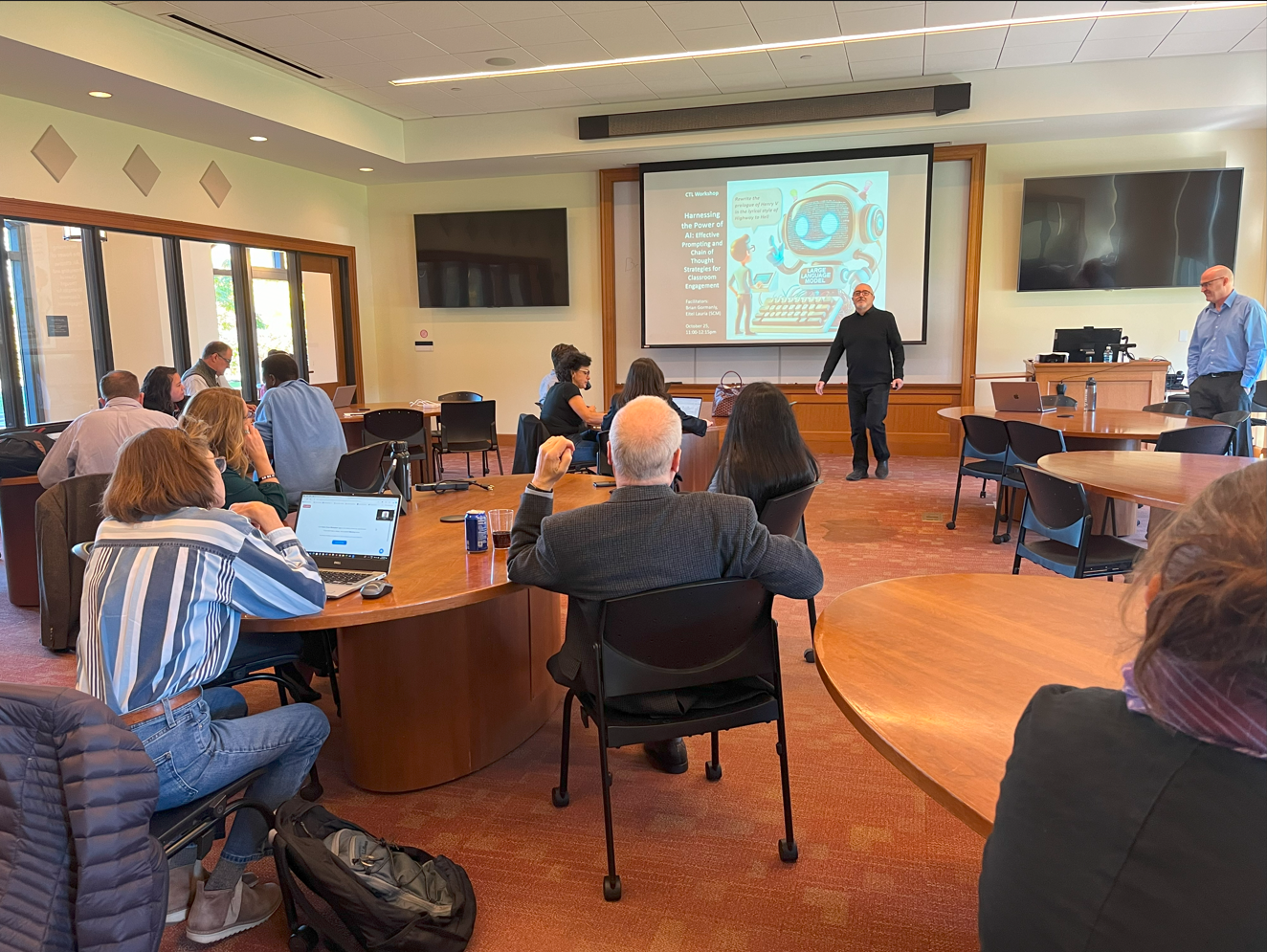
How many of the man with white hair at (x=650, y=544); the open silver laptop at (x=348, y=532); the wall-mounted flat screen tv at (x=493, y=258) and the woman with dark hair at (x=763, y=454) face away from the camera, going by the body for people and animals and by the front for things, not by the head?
2

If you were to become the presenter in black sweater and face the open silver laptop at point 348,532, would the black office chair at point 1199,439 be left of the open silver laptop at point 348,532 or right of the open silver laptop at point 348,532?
left

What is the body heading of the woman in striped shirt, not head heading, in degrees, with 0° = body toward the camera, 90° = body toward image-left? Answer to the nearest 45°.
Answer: approximately 225°

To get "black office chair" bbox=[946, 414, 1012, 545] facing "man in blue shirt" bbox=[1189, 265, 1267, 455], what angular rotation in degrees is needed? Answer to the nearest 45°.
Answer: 0° — it already faces them

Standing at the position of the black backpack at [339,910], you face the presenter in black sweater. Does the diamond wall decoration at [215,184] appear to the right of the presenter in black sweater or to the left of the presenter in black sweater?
left

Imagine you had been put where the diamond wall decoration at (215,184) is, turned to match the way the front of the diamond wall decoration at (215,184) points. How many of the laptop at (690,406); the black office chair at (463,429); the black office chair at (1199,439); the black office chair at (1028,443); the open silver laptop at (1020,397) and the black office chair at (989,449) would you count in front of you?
6

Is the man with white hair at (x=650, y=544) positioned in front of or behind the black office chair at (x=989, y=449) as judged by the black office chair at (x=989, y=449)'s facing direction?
behind

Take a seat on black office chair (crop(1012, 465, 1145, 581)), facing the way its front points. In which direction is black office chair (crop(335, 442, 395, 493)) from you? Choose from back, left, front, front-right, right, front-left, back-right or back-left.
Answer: back-left

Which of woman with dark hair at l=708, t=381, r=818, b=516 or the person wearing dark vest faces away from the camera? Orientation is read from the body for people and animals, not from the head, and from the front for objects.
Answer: the woman with dark hair

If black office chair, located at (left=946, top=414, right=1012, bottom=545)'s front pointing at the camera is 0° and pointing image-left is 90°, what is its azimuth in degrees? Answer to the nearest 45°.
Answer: approximately 225°

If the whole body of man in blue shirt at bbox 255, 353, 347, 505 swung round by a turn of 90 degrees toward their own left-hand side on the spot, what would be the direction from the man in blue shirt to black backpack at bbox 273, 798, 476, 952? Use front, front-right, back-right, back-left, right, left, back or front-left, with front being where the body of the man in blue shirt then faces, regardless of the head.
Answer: front-left

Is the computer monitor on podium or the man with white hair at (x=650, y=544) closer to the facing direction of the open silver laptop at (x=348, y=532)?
the man with white hair

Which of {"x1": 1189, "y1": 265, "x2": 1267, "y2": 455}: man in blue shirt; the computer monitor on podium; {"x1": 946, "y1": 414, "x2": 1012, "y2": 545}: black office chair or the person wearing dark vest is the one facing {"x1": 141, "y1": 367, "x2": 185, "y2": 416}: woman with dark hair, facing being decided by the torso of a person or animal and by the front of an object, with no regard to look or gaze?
the man in blue shirt
